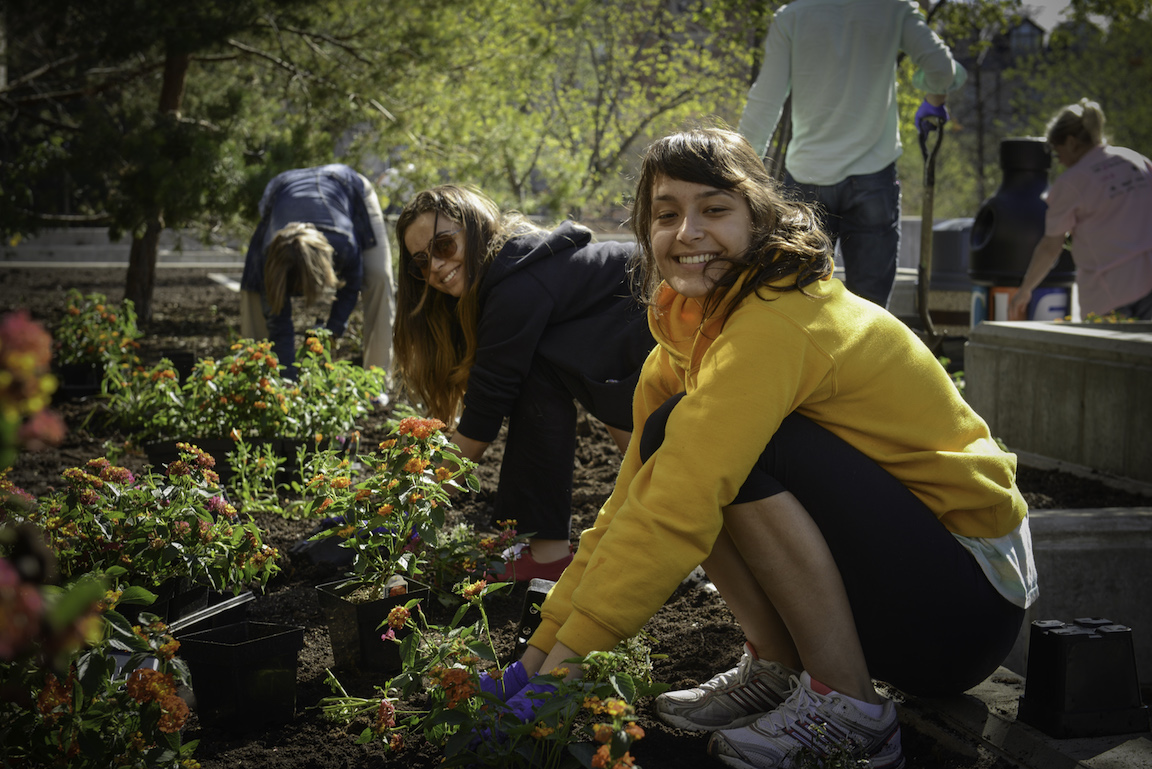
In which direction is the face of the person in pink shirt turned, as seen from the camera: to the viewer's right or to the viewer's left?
to the viewer's left

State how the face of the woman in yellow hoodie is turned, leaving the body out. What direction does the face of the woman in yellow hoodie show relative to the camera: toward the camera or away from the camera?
toward the camera

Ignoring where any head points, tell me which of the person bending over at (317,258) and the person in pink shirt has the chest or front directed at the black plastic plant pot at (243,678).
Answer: the person bending over

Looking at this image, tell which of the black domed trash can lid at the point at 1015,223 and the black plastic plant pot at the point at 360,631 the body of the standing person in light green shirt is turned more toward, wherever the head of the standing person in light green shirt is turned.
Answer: the black domed trash can lid

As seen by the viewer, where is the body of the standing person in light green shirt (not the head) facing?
away from the camera

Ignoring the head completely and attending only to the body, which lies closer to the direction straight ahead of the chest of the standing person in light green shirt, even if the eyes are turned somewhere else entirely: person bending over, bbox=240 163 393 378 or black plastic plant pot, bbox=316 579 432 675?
the person bending over

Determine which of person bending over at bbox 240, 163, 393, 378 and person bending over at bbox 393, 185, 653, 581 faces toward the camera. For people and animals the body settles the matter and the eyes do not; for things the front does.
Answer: person bending over at bbox 240, 163, 393, 378

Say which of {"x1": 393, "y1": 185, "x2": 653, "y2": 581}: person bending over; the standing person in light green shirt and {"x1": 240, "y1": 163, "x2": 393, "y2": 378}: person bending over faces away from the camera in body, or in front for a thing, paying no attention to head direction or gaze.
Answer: the standing person in light green shirt
